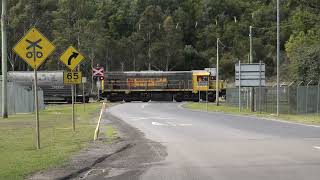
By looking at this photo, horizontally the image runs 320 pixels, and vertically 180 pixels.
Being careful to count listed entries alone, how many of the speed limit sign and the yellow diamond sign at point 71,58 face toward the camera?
2

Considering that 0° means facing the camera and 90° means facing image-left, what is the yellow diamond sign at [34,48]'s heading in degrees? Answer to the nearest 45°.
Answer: approximately 0°

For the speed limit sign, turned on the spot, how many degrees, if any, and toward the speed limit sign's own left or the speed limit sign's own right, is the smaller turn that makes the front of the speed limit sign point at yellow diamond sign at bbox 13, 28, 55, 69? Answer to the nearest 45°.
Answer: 0° — it already faces it

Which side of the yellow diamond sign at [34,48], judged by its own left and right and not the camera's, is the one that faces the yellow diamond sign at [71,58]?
back

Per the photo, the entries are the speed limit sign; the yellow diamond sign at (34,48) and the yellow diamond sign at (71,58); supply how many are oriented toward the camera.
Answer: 3

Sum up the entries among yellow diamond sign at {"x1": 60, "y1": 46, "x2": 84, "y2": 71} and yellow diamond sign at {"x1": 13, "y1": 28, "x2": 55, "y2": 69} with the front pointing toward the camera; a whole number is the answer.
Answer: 2

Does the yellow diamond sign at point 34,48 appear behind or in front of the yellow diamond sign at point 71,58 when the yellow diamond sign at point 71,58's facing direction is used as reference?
in front
